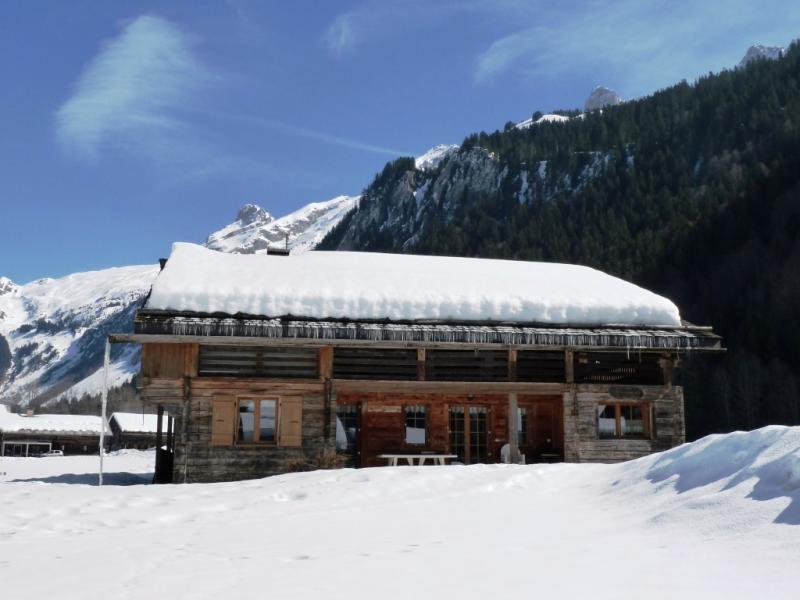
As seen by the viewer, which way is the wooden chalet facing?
toward the camera
